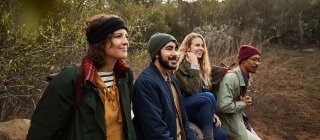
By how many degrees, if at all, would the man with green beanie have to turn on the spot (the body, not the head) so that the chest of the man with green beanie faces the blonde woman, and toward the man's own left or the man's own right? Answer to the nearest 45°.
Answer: approximately 90° to the man's own left

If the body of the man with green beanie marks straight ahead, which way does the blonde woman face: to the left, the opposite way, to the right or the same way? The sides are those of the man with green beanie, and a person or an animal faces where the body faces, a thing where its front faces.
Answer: the same way

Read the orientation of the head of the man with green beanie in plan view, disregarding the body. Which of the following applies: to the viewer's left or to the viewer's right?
to the viewer's right

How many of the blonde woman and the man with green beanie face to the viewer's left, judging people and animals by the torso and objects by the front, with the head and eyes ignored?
0

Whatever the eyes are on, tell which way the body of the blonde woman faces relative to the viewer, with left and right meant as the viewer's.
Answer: facing the viewer and to the right of the viewer

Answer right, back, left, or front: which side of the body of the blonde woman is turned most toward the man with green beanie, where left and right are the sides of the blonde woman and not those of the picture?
right
